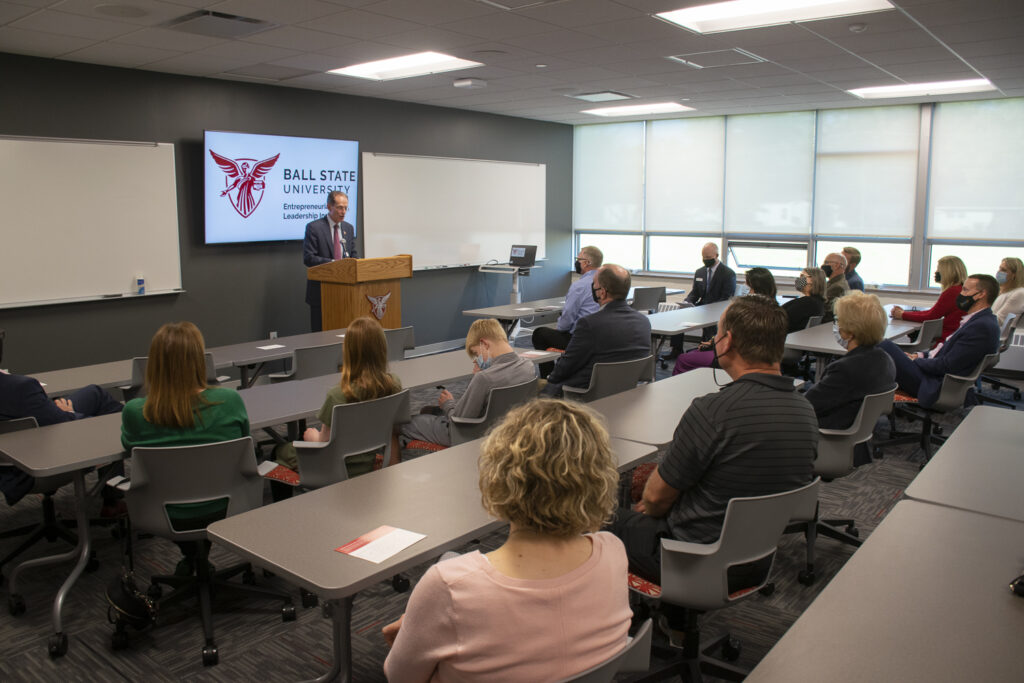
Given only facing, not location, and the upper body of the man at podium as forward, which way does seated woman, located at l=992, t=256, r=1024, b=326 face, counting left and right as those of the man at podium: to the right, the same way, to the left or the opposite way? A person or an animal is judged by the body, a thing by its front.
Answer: the opposite way

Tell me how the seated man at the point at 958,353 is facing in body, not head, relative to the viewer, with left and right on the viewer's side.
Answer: facing to the left of the viewer

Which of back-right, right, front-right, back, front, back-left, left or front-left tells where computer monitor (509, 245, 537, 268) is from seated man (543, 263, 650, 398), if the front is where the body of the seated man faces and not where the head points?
front-right

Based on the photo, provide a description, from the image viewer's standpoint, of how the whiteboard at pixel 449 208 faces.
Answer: facing the viewer and to the right of the viewer

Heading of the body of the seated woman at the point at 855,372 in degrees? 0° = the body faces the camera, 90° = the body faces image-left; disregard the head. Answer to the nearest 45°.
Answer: approximately 135°

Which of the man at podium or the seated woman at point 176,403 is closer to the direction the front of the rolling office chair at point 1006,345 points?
the man at podium

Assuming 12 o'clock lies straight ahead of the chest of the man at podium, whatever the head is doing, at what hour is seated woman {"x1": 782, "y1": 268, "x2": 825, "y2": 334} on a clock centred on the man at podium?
The seated woman is roughly at 11 o'clock from the man at podium.

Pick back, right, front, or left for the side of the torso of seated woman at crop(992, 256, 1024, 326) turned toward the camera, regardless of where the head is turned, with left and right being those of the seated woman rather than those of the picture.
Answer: left

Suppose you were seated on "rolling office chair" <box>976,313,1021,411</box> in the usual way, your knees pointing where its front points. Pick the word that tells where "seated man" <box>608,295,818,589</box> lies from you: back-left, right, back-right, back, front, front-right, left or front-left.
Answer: left

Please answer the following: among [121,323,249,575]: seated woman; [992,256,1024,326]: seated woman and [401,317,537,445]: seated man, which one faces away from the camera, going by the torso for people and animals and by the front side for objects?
[121,323,249,575]: seated woman

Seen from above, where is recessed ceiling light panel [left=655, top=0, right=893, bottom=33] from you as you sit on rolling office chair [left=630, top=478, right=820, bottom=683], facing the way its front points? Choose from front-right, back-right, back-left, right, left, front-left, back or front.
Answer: front-right

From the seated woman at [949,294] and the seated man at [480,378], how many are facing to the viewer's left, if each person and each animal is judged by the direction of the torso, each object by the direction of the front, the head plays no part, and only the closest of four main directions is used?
2

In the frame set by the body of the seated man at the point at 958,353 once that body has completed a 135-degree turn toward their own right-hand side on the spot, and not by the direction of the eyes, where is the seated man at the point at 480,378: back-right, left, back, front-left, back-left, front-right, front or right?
back

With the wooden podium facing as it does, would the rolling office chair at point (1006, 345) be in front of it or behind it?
in front

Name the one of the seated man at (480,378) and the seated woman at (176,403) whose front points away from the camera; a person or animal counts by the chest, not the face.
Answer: the seated woman

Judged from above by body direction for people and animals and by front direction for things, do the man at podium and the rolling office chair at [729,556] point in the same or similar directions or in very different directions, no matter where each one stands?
very different directions

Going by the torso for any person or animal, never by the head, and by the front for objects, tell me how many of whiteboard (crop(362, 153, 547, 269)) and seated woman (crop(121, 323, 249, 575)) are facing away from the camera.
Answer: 1
